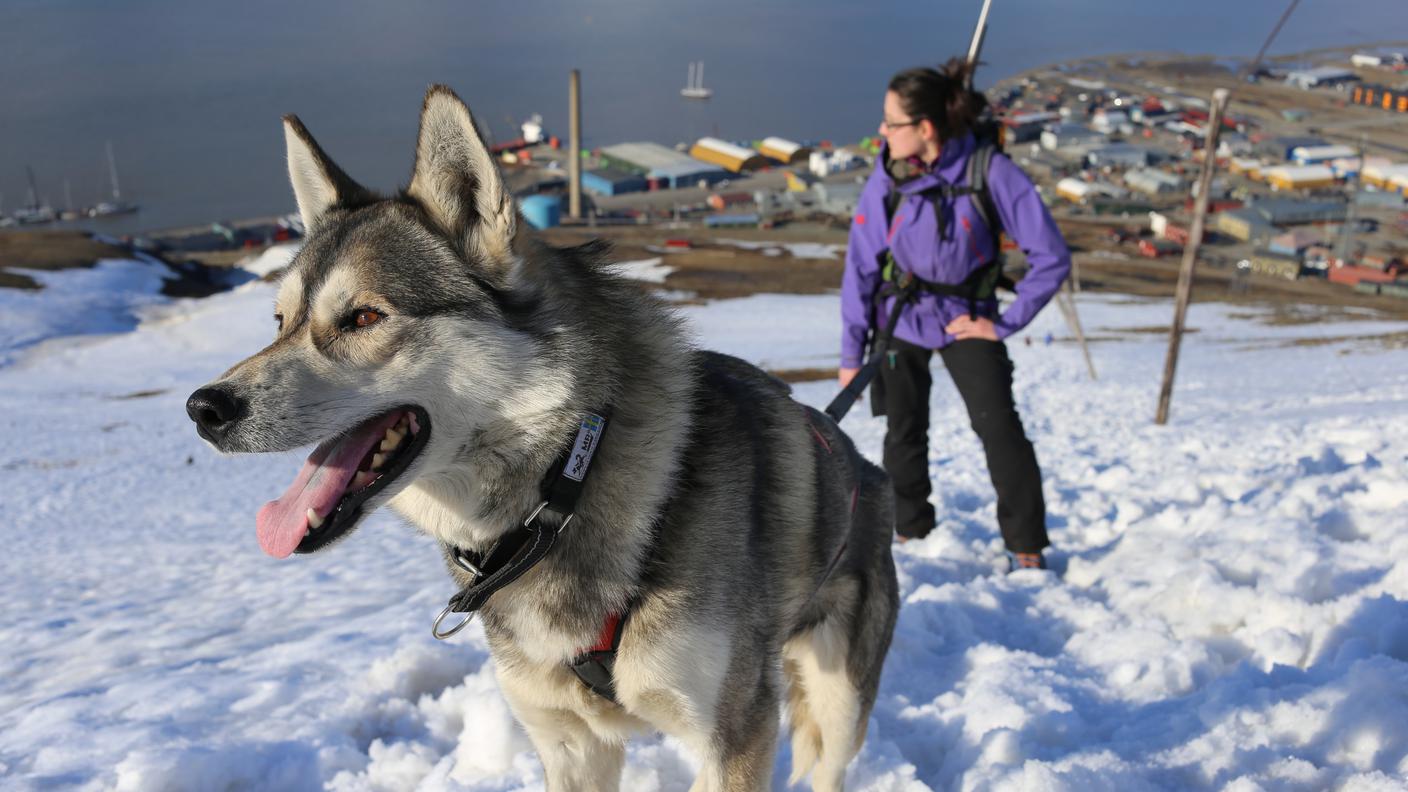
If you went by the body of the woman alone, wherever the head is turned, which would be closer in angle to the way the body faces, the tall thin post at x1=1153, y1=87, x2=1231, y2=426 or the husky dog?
the husky dog

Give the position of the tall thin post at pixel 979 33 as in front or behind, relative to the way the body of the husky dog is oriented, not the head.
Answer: behind

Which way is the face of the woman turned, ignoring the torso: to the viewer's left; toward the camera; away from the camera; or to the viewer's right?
to the viewer's left

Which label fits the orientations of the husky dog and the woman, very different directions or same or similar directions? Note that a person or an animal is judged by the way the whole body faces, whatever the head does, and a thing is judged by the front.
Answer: same or similar directions

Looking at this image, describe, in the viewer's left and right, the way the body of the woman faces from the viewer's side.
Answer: facing the viewer

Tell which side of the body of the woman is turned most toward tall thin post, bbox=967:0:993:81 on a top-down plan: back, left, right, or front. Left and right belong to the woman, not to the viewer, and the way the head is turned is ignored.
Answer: back

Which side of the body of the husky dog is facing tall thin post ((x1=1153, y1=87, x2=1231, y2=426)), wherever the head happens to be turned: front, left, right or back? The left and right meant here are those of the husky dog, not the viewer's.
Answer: back

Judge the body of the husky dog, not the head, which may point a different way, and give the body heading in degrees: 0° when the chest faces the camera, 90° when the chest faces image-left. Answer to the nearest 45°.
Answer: approximately 45°

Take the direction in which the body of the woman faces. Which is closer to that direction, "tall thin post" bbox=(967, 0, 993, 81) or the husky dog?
the husky dog

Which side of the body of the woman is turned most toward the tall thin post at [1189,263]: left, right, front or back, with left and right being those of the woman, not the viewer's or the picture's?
back

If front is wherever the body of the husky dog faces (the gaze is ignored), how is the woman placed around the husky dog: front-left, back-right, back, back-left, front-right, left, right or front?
back

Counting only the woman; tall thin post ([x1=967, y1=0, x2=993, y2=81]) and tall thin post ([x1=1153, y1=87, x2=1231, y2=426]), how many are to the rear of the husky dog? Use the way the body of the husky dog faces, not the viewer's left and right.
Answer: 3

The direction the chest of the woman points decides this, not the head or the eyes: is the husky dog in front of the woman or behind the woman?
in front

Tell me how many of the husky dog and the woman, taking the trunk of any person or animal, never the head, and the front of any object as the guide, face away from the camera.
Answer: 0
